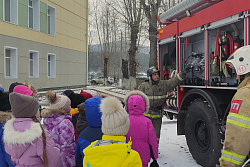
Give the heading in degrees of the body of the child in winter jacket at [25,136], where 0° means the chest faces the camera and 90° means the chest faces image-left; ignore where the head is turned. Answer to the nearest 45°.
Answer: approximately 225°

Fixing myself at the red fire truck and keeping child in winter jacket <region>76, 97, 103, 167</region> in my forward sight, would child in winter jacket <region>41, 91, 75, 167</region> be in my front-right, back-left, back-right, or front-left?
front-right

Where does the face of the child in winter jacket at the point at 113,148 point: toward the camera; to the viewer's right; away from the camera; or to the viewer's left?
away from the camera

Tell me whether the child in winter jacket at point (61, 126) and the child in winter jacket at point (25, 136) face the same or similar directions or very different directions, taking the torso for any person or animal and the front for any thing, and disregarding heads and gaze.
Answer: same or similar directions

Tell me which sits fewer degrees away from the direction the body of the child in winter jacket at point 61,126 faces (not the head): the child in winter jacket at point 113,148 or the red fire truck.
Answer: the red fire truck

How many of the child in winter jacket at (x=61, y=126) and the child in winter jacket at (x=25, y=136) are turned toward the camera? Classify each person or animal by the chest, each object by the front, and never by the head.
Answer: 0

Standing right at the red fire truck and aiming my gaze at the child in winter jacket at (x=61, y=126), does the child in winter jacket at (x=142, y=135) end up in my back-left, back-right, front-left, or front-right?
front-left

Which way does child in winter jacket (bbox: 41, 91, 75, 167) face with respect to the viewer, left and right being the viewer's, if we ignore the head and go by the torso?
facing away from the viewer and to the right of the viewer

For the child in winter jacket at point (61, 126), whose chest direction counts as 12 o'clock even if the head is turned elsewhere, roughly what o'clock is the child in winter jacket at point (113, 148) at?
the child in winter jacket at point (113, 148) is roughly at 4 o'clock from the child in winter jacket at point (61, 126).

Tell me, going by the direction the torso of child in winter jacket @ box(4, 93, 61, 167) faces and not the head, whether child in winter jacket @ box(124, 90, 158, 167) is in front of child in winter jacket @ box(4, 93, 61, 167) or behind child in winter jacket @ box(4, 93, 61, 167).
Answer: in front

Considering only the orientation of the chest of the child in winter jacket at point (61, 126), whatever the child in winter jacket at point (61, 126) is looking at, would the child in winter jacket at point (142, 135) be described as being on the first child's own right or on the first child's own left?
on the first child's own right

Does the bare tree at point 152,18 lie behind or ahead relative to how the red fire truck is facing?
behind

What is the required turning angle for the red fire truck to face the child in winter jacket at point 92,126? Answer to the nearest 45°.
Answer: approximately 90° to its right

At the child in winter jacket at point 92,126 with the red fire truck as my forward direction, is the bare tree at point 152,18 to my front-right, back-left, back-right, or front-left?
front-left

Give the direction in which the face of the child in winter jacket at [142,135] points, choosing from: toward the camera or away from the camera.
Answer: away from the camera
